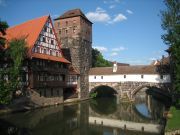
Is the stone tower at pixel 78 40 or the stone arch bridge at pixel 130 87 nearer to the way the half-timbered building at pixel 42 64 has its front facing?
the stone arch bridge

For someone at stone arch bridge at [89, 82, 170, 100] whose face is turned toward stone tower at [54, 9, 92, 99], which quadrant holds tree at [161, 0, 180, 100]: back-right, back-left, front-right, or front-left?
back-left

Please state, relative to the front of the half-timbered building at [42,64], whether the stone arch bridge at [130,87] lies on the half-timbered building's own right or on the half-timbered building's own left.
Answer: on the half-timbered building's own left

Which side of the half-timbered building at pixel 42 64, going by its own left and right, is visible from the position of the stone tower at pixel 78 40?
left

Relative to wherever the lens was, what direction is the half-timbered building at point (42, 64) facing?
facing the viewer and to the right of the viewer
